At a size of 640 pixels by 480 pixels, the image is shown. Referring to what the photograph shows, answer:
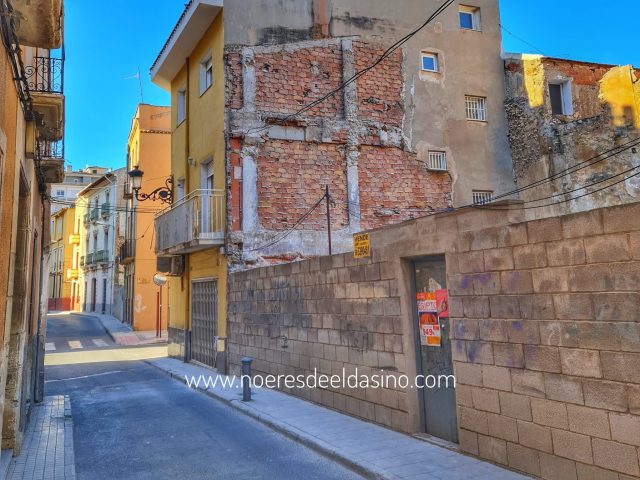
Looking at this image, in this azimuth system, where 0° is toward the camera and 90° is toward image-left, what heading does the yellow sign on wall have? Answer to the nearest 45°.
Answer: approximately 0°
